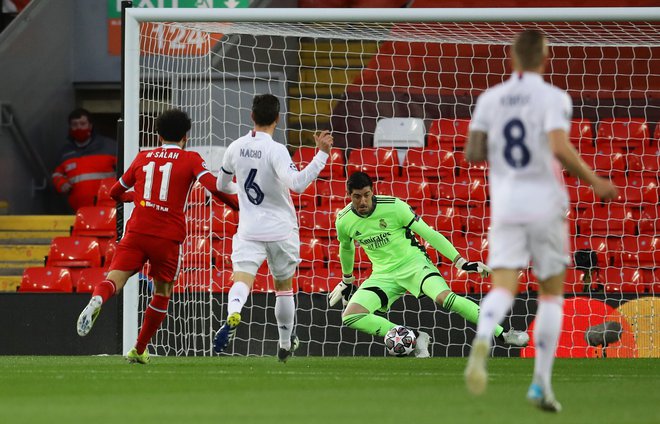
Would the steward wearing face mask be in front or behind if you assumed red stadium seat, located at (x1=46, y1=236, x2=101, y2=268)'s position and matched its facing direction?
behind

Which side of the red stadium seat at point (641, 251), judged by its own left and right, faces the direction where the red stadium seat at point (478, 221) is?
right

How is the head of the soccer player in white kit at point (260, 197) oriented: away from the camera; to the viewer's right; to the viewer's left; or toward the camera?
away from the camera

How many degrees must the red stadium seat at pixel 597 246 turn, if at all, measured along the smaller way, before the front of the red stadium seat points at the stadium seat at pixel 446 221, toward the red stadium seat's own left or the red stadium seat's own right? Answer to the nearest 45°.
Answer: approximately 90° to the red stadium seat's own right

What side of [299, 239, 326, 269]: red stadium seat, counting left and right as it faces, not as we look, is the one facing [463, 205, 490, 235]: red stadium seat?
left

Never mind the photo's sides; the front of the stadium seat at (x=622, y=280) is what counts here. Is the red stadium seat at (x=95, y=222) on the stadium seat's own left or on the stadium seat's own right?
on the stadium seat's own right

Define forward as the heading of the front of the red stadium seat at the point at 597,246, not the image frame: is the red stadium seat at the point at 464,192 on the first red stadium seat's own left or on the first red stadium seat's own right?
on the first red stadium seat's own right

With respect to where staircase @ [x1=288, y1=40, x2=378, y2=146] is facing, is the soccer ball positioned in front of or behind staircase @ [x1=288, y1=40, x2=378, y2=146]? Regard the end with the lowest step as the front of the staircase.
in front

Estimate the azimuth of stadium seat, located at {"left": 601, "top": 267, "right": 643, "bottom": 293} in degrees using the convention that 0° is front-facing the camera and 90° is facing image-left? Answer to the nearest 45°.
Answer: approximately 0°

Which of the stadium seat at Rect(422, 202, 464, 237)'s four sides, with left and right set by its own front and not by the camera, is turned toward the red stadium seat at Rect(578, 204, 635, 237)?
left

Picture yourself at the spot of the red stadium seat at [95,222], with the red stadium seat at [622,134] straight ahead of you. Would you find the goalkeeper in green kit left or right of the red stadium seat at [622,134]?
right

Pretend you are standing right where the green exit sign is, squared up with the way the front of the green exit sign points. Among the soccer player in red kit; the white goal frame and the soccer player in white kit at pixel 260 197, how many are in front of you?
3

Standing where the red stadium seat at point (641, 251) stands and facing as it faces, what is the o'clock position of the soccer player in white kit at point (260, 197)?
The soccer player in white kit is roughly at 1 o'clock from the red stadium seat.
